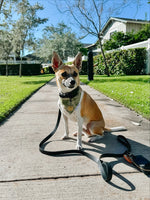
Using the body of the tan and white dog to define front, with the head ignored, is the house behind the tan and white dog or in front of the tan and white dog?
behind

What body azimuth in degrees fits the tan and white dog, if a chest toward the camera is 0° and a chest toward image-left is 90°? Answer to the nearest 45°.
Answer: approximately 45°

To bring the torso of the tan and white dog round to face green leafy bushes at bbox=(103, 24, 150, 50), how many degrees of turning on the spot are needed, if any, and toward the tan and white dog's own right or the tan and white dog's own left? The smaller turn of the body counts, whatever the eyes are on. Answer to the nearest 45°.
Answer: approximately 135° to the tan and white dog's own right

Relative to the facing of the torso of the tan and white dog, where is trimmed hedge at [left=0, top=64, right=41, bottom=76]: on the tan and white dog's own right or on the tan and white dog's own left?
on the tan and white dog's own right

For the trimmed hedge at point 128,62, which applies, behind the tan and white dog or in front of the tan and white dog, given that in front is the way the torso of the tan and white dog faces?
behind

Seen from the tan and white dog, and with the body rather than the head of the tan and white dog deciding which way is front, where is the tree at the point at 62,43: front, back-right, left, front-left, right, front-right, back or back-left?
back-right
